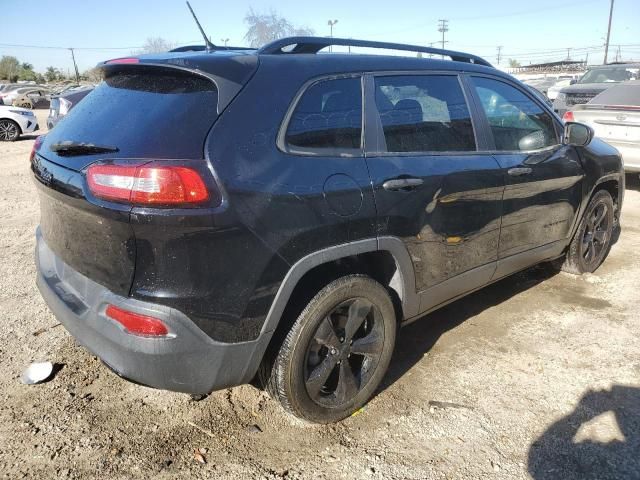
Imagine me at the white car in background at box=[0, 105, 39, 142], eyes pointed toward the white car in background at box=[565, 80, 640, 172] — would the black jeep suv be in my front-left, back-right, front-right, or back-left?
front-right

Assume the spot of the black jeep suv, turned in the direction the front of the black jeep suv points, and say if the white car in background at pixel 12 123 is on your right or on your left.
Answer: on your left

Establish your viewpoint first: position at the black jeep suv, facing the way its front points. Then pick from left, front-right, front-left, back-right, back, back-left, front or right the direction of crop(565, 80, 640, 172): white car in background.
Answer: front

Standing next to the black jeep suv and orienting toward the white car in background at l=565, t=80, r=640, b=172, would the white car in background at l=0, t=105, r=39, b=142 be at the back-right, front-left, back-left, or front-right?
front-left

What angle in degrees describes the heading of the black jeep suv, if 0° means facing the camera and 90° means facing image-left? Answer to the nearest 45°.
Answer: approximately 225°
